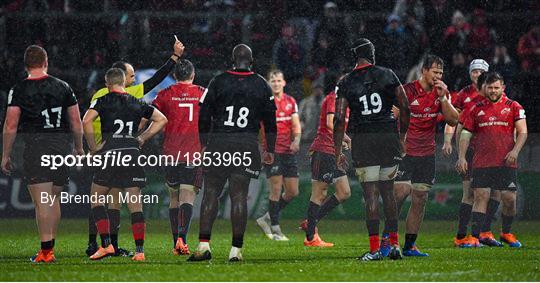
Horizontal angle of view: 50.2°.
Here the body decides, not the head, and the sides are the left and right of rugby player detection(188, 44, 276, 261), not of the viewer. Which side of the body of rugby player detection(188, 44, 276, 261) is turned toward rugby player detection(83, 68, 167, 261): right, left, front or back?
left

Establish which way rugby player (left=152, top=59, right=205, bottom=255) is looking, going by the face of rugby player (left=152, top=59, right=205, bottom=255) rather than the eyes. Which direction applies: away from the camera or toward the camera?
away from the camera

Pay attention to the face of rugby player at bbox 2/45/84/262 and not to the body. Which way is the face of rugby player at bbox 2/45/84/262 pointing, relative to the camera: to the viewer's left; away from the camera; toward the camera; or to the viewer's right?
away from the camera

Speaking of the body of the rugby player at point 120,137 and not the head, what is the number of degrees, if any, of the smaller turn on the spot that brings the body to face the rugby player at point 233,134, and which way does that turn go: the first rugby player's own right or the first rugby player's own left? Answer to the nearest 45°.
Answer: approximately 135° to the first rugby player's own right

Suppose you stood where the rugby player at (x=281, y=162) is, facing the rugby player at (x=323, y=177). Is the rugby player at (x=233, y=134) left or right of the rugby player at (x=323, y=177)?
right

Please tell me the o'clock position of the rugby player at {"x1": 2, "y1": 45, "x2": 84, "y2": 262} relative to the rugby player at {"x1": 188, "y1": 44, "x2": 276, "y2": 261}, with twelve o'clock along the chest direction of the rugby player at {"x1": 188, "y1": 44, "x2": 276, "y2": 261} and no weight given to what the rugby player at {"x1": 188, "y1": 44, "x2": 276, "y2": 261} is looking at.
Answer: the rugby player at {"x1": 2, "y1": 45, "x2": 84, "y2": 262} is roughly at 9 o'clock from the rugby player at {"x1": 188, "y1": 44, "x2": 276, "y2": 261}.

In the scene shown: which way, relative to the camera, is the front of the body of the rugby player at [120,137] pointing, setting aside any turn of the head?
away from the camera

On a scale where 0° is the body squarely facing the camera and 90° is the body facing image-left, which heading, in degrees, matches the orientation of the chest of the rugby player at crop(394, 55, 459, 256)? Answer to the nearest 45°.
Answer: approximately 315°

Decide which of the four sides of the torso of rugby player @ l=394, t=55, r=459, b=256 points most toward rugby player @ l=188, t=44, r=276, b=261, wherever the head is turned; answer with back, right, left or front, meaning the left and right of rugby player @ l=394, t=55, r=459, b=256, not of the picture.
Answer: right
